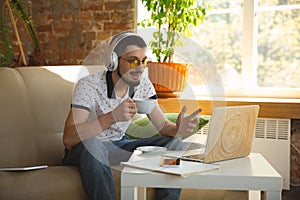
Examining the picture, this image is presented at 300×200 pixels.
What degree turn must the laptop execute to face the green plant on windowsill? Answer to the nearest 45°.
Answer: approximately 45° to its right

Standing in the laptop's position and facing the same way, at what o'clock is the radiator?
The radiator is roughly at 2 o'clock from the laptop.

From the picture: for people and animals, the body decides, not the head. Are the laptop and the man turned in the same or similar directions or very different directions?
very different directions

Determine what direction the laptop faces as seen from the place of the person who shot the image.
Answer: facing away from the viewer and to the left of the viewer

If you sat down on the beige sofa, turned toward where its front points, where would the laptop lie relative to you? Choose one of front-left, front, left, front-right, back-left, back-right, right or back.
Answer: front-left

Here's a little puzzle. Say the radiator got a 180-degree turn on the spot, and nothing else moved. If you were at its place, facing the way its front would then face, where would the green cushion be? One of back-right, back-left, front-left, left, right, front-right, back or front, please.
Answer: back-left
